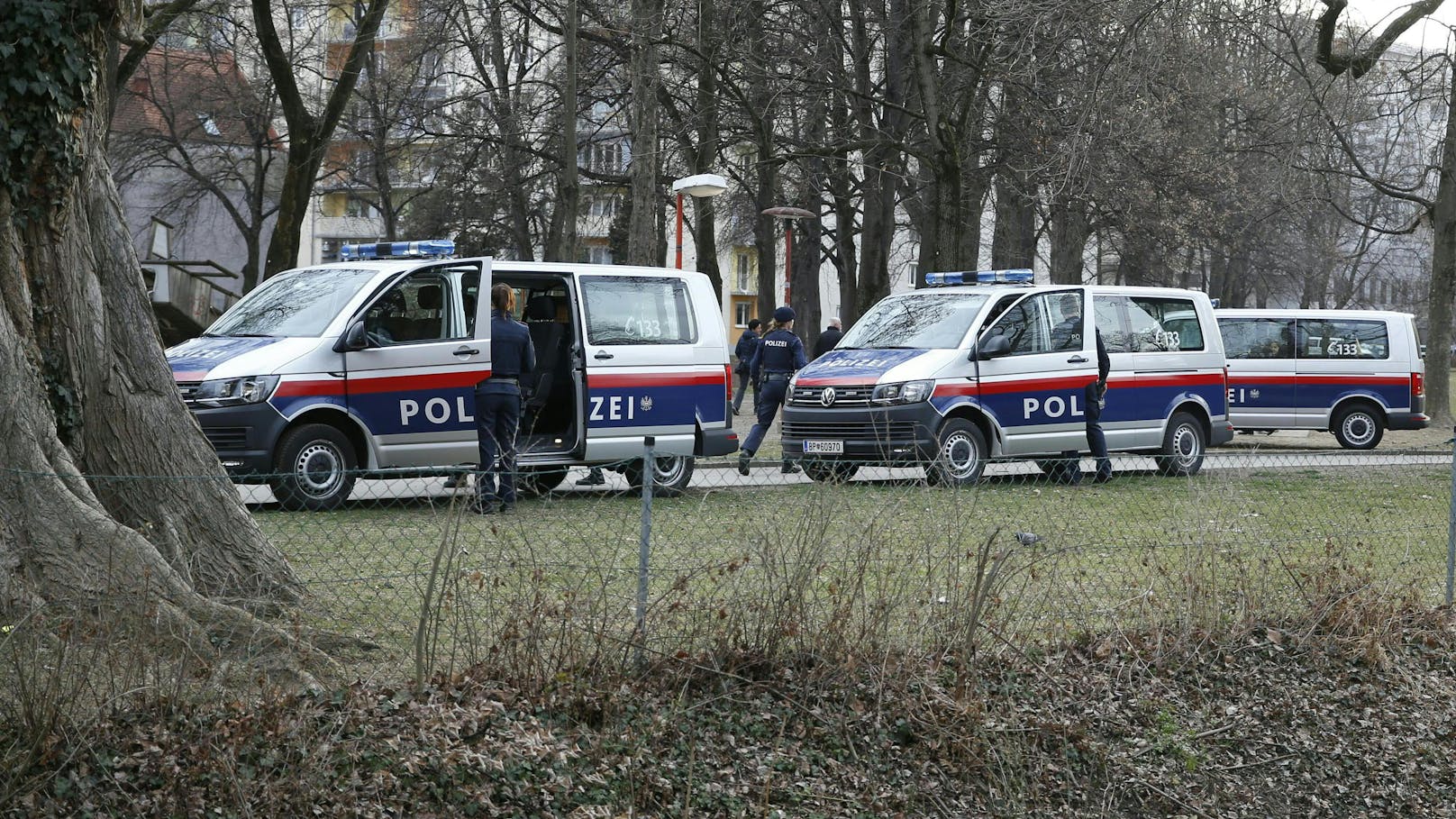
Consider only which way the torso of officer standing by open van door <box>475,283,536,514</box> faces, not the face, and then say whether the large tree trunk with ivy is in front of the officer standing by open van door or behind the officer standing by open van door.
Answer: behind

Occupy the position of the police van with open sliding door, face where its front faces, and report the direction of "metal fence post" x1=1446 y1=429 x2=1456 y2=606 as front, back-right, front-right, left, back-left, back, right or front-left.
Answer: left

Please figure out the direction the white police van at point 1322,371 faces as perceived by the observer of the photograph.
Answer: facing to the left of the viewer

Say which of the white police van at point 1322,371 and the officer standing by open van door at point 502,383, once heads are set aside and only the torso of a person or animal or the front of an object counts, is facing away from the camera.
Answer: the officer standing by open van door

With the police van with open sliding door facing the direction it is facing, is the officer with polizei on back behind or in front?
behind

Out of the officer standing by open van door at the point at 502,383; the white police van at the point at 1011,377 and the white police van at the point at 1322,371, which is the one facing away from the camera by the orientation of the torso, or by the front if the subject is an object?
the officer standing by open van door

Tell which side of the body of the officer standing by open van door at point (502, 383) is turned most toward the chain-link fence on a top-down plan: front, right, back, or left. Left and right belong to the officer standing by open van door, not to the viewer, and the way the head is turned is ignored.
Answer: back

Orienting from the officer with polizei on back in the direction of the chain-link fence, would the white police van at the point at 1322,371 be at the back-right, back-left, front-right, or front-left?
back-left

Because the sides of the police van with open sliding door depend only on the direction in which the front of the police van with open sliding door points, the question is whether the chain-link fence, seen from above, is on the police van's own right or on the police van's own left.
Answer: on the police van's own left

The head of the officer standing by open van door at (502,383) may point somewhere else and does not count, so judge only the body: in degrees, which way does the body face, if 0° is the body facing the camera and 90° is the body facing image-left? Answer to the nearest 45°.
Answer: approximately 180°

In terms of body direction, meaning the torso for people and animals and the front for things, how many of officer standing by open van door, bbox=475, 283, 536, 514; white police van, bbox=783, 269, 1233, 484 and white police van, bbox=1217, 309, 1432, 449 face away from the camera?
1

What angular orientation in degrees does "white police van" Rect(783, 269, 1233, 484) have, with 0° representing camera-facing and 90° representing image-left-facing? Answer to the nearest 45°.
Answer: approximately 45°

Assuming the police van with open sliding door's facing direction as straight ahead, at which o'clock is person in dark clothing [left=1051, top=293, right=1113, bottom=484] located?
The person in dark clothing is roughly at 7 o'clock from the police van with open sliding door.

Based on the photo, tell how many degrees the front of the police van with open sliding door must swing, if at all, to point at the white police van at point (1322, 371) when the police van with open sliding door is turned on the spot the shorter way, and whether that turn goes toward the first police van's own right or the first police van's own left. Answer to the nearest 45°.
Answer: approximately 180°
